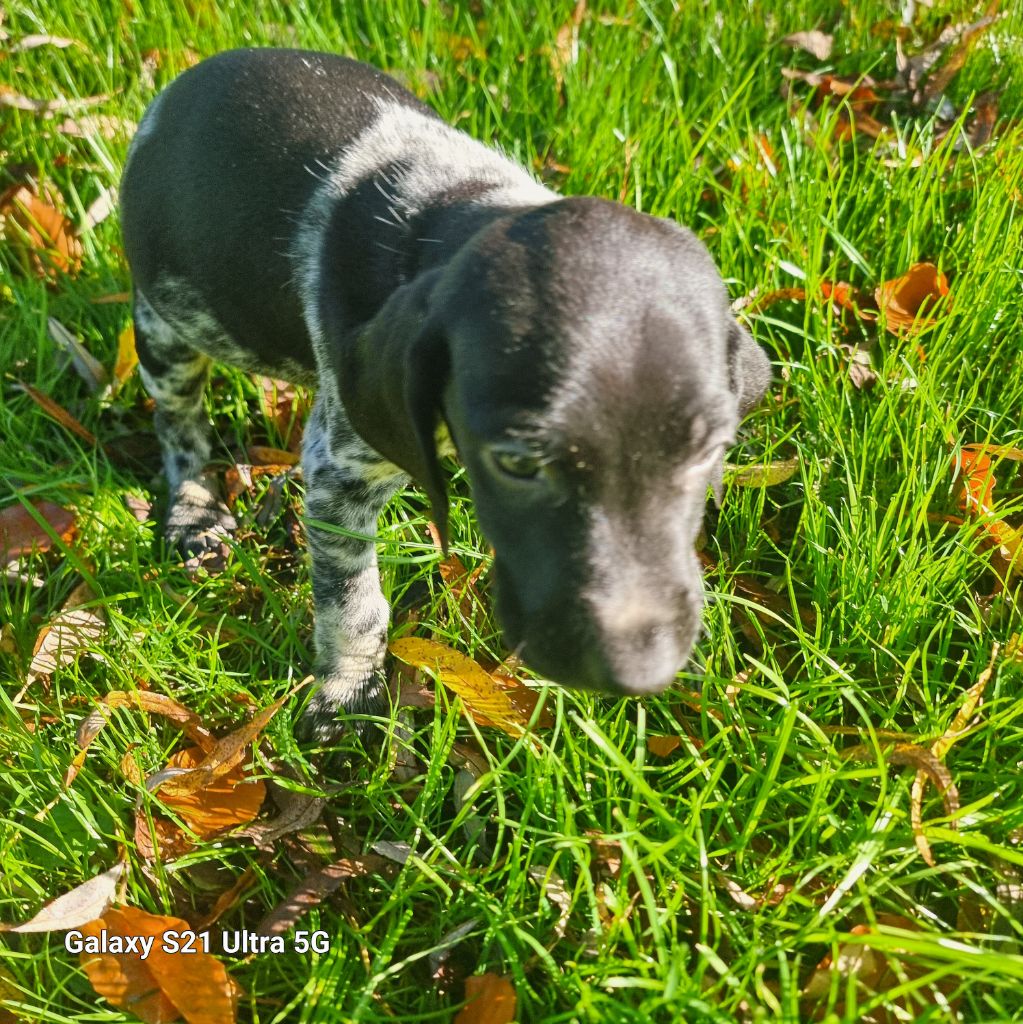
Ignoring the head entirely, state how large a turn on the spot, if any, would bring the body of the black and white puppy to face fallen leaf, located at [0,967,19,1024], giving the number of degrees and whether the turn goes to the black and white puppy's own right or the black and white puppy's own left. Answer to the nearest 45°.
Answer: approximately 90° to the black and white puppy's own right

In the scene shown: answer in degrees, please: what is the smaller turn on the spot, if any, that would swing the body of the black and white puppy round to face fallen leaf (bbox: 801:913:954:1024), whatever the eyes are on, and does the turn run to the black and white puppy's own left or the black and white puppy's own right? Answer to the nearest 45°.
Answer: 0° — it already faces it

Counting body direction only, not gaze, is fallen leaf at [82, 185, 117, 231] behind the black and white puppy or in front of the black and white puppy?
behind

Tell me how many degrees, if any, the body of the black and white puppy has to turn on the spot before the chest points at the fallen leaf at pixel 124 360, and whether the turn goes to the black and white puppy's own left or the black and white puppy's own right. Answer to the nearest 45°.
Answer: approximately 180°

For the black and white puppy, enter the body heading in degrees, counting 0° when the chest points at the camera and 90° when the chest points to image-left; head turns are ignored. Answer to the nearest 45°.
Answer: approximately 315°

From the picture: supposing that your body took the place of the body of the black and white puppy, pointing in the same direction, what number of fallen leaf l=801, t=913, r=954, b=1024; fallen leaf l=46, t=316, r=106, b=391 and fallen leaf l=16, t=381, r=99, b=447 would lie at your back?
2

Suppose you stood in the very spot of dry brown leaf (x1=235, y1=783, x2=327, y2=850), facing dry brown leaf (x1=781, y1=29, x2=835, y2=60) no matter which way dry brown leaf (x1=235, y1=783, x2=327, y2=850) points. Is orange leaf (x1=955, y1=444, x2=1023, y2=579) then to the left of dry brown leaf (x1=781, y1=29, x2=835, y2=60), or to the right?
right
